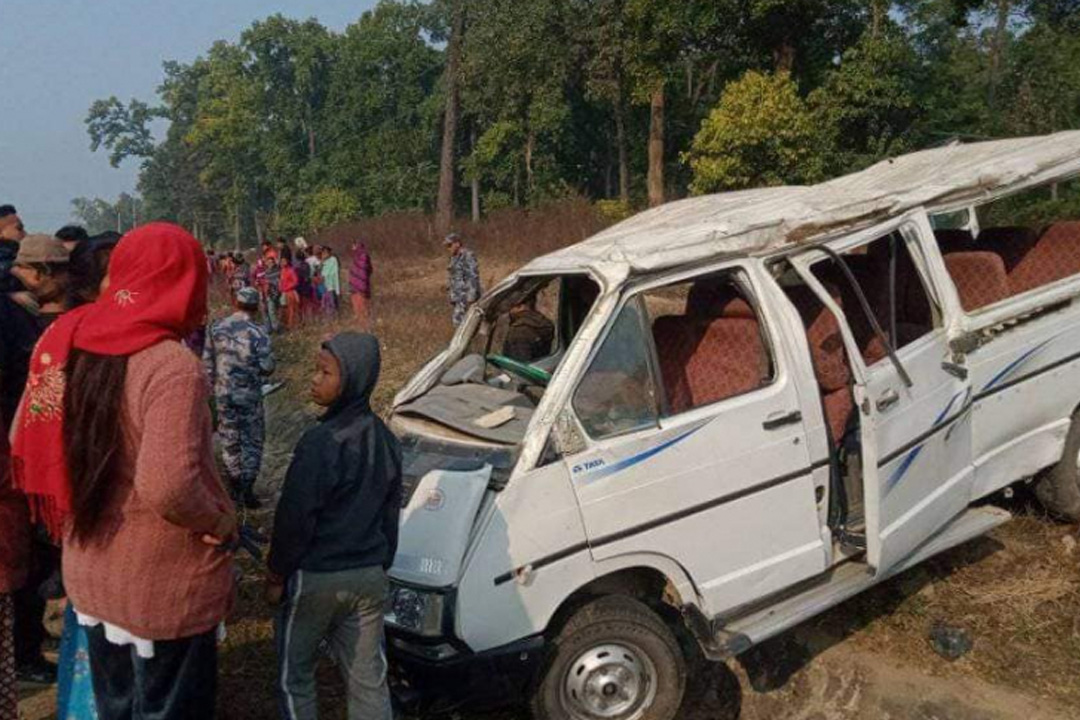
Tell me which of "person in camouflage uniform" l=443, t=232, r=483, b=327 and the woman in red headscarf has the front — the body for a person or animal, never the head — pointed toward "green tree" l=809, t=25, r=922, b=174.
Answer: the woman in red headscarf

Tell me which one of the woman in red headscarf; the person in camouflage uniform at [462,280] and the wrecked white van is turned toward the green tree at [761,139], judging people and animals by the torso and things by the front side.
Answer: the woman in red headscarf

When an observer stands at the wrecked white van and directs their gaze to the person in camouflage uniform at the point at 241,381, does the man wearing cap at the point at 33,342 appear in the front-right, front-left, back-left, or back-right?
front-left

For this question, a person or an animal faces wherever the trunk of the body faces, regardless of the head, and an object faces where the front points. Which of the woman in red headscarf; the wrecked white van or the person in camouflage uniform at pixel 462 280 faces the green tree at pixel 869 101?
the woman in red headscarf

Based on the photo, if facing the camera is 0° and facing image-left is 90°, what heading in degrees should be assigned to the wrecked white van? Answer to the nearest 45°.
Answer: approximately 45°

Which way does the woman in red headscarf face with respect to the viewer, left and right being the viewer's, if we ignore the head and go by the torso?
facing away from the viewer and to the right of the viewer

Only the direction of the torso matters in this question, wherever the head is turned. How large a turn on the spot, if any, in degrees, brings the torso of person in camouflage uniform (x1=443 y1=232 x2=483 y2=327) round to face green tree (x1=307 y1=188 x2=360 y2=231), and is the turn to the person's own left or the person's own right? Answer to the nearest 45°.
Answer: approximately 90° to the person's own right
